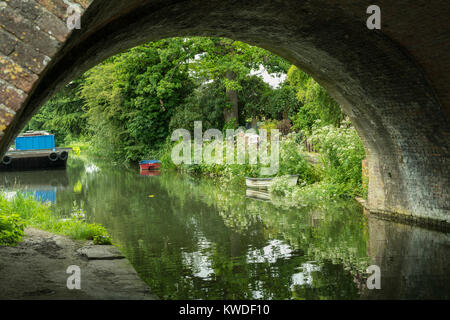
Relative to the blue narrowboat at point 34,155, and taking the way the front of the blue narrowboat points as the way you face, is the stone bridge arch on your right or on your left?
on your right

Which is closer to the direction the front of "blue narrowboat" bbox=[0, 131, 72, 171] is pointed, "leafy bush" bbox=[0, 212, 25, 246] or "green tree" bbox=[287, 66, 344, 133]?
the green tree

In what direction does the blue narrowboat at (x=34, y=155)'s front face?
to the viewer's right

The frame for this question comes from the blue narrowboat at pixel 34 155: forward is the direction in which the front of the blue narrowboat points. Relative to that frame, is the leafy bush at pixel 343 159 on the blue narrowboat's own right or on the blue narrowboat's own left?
on the blue narrowboat's own right
